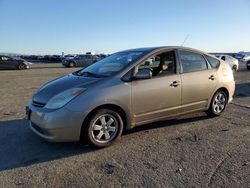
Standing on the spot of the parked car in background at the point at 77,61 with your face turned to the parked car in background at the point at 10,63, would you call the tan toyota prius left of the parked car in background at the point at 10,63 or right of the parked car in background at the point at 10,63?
left

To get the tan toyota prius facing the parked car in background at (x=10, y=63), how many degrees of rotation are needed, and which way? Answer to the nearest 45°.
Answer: approximately 90° to its right

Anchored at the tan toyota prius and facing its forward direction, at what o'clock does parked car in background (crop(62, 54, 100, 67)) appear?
The parked car in background is roughly at 4 o'clock from the tan toyota prius.
